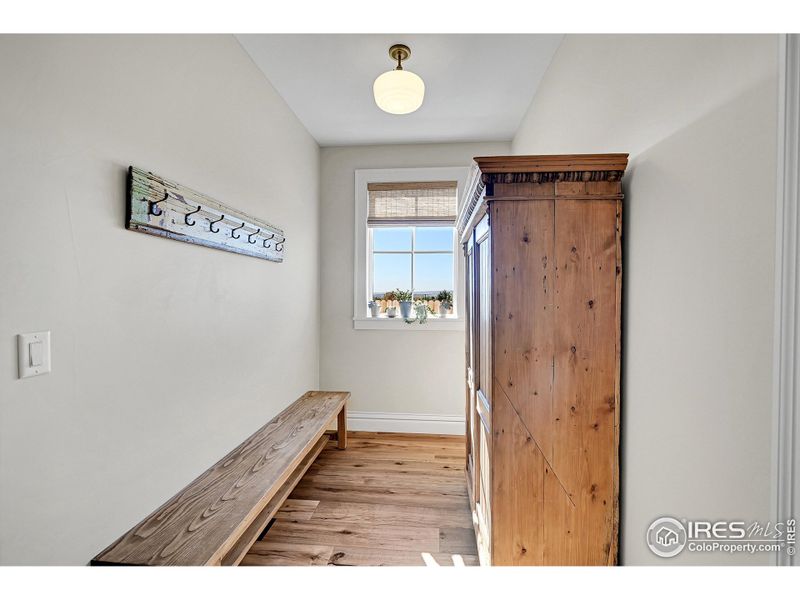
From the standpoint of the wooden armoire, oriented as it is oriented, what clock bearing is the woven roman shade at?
The woven roman shade is roughly at 2 o'clock from the wooden armoire.

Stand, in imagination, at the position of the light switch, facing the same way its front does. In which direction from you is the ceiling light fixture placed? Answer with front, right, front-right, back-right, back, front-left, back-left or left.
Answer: front-left

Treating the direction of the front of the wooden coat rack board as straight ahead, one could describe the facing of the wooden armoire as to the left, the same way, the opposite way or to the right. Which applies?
the opposite way

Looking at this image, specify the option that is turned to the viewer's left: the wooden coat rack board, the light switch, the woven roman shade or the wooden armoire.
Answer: the wooden armoire

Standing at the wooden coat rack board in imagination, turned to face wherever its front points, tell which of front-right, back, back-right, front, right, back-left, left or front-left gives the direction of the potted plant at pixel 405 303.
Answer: left

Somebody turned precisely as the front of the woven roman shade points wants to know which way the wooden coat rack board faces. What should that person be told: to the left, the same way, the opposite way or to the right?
to the left

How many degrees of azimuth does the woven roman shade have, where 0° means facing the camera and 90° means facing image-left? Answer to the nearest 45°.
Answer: approximately 0°

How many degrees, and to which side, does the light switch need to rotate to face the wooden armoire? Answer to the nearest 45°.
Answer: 0° — it already faces it

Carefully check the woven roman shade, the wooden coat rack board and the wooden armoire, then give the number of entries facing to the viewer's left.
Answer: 1

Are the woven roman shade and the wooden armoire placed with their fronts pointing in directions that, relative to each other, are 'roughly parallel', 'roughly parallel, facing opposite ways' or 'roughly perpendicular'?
roughly perpendicular

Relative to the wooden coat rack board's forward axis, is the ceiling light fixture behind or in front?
in front

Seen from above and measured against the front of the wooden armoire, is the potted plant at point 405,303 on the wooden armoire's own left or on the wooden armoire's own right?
on the wooden armoire's own right

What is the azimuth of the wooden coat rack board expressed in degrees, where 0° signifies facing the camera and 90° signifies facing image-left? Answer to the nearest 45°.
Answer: approximately 315°

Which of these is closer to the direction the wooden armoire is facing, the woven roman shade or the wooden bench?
the wooden bench

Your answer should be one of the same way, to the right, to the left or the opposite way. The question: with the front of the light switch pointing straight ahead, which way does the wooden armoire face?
the opposite way

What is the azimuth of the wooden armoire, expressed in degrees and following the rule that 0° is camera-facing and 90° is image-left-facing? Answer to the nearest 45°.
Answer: approximately 90°
